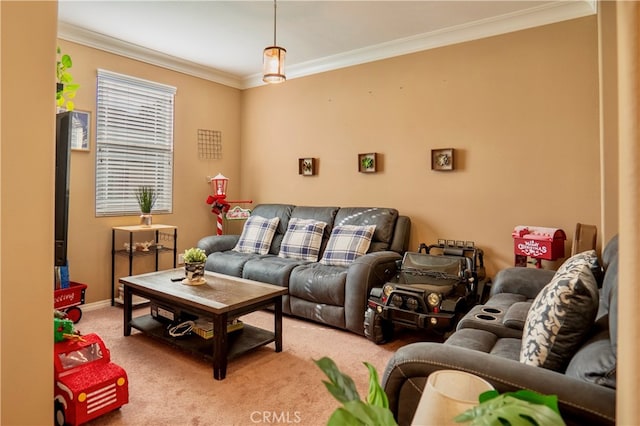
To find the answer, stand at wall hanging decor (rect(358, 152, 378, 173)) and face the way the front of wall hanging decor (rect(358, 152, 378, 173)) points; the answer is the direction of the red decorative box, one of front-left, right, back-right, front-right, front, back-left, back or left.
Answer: left

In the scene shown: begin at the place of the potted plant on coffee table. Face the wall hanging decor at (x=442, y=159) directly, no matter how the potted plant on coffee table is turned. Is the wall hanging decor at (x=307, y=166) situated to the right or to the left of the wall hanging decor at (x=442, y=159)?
left

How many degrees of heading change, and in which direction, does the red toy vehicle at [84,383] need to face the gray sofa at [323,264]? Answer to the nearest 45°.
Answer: approximately 90° to its left

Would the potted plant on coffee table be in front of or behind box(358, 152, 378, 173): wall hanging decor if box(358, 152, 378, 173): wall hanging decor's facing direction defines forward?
in front

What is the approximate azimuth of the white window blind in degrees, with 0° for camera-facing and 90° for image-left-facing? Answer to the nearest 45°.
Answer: approximately 315°

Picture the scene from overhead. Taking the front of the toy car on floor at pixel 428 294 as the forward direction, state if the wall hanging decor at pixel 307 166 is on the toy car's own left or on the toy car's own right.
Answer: on the toy car's own right

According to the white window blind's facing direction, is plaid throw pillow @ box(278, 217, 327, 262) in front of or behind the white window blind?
in front

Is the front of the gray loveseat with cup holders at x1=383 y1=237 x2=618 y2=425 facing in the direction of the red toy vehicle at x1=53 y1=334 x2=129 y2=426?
yes

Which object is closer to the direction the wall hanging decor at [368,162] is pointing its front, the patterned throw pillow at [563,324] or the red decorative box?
the patterned throw pillow

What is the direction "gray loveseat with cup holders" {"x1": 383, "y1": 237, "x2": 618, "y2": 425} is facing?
to the viewer's left

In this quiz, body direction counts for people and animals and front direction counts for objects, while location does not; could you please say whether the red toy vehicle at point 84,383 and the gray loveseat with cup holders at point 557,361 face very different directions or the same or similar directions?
very different directions

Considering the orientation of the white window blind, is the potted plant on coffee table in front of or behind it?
in front
